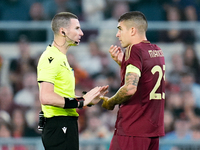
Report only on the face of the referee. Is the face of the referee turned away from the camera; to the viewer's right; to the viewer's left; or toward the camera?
to the viewer's right

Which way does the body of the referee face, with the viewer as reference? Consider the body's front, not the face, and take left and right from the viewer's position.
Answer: facing to the right of the viewer
